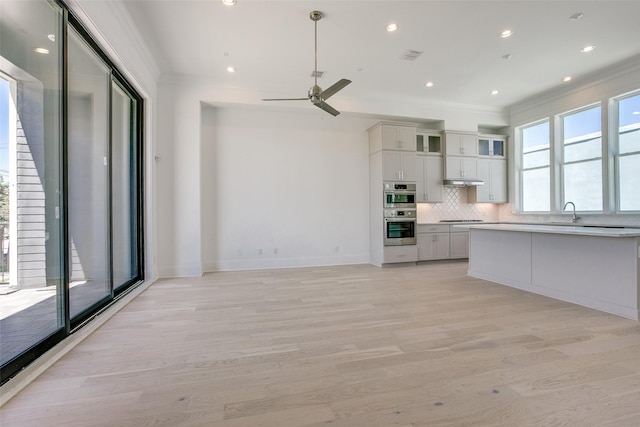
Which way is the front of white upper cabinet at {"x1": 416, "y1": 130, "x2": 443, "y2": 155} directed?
toward the camera

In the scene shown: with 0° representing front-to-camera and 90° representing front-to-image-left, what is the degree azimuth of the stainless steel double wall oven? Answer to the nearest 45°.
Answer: approximately 0°

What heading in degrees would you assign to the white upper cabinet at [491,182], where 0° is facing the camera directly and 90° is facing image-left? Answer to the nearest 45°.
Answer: approximately 0°

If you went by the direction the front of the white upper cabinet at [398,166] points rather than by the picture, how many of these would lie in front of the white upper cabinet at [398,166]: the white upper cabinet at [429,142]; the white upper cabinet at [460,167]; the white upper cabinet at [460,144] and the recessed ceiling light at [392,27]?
1

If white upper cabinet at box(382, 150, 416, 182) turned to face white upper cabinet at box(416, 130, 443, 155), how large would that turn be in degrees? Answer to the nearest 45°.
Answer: approximately 135° to its left

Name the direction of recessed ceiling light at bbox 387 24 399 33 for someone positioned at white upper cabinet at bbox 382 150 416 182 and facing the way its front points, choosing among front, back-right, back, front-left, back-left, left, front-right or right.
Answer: front

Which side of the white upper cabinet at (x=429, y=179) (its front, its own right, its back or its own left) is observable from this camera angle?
front

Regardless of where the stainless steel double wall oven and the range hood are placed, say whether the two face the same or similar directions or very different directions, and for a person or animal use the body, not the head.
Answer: same or similar directions

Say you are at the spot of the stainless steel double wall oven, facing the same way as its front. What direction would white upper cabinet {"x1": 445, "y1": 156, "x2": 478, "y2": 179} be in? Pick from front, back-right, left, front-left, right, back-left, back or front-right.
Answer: back-left

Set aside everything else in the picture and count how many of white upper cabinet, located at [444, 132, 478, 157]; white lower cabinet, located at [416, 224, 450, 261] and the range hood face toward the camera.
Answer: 3

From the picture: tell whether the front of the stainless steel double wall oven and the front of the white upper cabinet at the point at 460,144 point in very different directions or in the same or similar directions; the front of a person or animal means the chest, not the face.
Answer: same or similar directions

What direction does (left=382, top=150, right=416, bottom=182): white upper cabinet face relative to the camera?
toward the camera

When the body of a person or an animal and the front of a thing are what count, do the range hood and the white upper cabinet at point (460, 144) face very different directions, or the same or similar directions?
same or similar directions

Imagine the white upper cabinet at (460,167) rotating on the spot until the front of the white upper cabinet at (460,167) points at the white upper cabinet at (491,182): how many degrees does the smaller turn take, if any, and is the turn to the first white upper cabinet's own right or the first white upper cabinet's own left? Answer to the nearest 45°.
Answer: approximately 135° to the first white upper cabinet's own left

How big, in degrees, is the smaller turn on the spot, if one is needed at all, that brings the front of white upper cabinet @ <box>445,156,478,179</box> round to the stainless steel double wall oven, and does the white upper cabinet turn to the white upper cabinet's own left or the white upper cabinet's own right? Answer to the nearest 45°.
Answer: approximately 45° to the white upper cabinet's own right

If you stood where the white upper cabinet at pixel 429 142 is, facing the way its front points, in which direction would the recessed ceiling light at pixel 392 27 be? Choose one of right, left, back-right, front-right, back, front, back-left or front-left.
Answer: front
